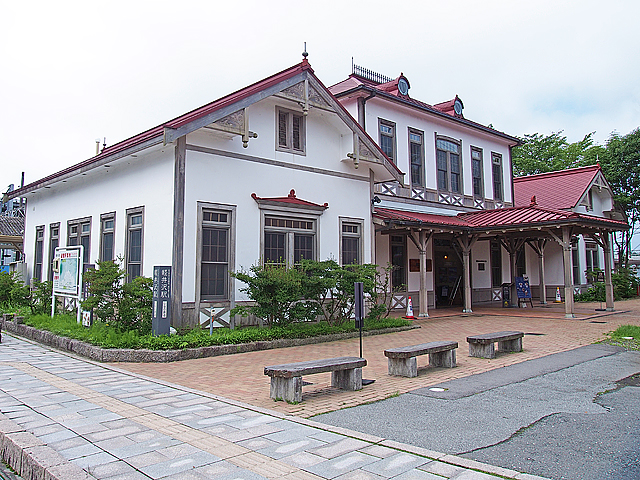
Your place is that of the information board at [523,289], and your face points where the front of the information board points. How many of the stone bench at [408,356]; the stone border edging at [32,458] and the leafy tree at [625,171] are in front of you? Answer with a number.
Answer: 2

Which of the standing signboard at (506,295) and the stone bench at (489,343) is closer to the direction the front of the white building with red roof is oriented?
the stone bench

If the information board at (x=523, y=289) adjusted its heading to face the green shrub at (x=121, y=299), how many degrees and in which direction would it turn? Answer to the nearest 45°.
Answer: approximately 45° to its right

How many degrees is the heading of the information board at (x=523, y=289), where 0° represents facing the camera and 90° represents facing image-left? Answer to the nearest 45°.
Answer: approximately 0°

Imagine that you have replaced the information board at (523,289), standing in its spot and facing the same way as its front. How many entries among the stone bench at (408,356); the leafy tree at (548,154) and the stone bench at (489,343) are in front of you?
2

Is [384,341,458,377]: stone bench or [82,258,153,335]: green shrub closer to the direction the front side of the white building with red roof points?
the stone bench

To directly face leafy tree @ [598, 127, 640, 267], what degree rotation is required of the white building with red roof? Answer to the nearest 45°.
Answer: approximately 90° to its left

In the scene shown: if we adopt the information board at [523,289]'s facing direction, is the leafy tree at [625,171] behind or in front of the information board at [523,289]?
behind

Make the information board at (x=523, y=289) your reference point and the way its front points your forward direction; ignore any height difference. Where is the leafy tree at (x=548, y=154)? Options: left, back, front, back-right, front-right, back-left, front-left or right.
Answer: back

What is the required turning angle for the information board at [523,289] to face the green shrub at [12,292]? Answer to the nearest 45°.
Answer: approximately 45° to its right
